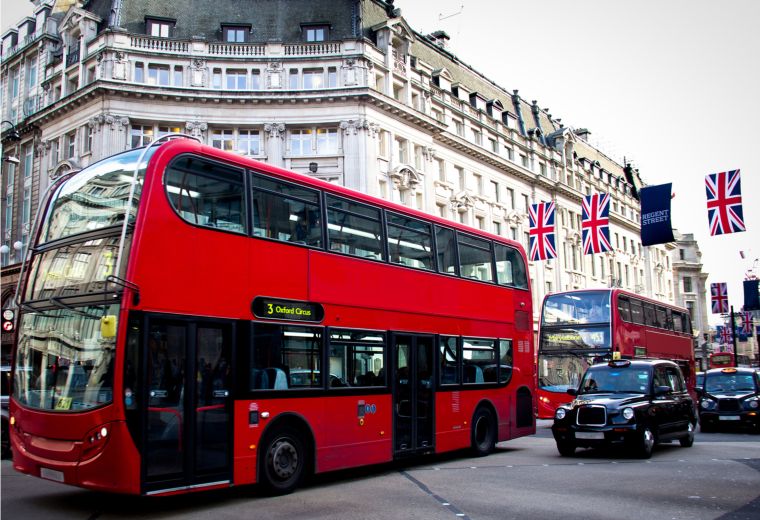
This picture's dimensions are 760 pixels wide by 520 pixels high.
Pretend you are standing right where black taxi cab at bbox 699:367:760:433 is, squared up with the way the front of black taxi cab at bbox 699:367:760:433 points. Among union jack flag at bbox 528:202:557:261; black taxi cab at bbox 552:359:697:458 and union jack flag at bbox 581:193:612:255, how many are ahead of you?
1

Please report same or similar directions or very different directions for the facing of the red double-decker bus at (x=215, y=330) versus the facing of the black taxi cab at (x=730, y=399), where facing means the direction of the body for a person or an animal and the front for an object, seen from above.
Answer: same or similar directions

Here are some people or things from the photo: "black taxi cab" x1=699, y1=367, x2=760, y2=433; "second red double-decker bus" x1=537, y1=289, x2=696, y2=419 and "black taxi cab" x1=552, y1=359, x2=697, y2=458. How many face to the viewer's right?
0

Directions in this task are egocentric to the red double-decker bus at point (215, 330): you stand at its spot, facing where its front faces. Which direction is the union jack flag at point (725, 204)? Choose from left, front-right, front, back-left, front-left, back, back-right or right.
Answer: back

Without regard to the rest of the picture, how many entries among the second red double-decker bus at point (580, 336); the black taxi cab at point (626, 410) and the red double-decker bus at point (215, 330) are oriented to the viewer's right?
0

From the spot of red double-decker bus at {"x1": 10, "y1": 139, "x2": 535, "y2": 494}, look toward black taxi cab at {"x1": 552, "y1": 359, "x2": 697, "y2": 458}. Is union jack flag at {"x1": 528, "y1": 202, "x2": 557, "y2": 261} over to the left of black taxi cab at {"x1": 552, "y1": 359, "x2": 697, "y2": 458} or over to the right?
left

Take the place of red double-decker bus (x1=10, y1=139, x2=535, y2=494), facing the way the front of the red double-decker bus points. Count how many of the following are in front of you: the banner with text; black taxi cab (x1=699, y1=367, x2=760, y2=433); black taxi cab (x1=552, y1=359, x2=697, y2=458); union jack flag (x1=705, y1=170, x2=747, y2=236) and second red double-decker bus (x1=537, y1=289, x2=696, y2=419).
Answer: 0

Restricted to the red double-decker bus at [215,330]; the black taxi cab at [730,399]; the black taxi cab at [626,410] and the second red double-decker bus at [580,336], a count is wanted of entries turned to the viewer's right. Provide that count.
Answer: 0

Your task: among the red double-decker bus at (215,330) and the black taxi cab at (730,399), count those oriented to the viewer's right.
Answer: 0

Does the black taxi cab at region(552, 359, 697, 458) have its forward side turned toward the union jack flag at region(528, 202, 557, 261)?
no

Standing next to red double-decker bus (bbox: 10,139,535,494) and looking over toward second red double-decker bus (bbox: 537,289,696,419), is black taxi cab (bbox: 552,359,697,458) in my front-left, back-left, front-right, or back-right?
front-right

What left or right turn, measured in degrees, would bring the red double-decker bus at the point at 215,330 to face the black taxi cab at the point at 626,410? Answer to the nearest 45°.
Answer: approximately 180°

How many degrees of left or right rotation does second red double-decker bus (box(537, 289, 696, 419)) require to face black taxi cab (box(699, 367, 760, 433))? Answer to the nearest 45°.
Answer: approximately 45° to its left

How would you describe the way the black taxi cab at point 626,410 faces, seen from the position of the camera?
facing the viewer and to the left of the viewer

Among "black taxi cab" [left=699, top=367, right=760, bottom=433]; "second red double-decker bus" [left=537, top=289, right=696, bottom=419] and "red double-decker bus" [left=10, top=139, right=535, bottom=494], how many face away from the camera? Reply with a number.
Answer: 0

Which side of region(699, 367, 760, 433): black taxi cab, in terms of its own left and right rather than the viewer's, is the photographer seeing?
front

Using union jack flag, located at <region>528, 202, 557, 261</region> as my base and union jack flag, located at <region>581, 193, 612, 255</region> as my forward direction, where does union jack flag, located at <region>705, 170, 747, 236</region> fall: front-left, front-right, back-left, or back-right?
front-right
